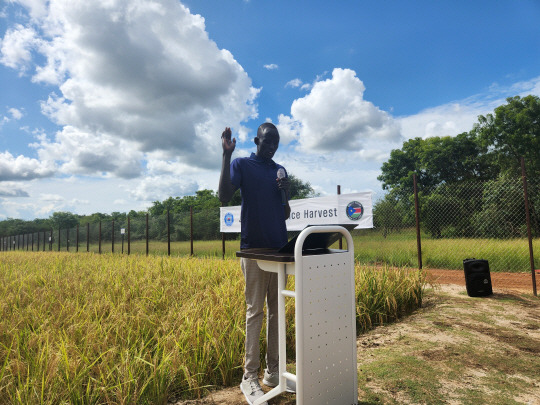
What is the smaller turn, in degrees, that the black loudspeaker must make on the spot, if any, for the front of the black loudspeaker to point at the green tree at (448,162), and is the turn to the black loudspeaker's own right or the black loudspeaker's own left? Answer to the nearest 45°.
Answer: approximately 135° to the black loudspeaker's own left

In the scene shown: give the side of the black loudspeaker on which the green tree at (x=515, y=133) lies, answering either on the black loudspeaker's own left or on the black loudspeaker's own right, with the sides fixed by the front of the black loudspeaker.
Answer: on the black loudspeaker's own left

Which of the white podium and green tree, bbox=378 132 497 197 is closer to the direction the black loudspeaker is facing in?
the white podium

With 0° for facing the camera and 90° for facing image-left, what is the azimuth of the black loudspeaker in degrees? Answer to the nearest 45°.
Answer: approximately 315°

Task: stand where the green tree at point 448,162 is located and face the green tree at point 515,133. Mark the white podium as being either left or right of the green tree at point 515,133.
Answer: right

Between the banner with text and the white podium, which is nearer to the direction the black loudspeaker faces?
the white podium

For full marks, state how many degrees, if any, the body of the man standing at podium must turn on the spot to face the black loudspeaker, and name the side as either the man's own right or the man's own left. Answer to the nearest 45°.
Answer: approximately 90° to the man's own left

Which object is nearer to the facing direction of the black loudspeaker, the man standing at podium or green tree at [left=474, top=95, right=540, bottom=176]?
the man standing at podium

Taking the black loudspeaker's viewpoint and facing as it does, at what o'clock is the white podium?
The white podium is roughly at 12 o'clock from the black loudspeaker.

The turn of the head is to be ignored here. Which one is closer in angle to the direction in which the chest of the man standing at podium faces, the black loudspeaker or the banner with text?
the black loudspeaker
